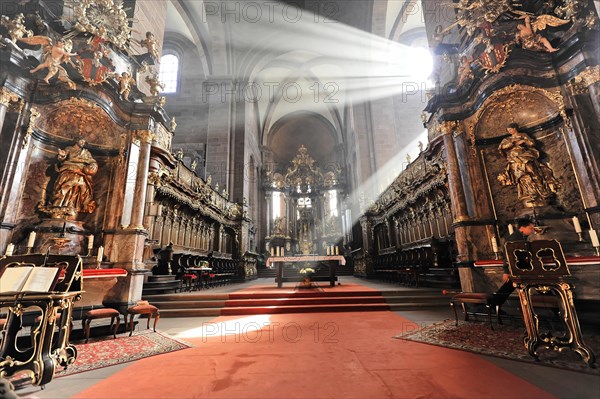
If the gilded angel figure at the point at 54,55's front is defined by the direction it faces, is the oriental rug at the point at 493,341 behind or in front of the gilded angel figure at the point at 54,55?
in front

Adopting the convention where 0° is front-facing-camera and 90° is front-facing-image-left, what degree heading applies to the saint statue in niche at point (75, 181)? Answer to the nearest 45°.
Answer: approximately 0°

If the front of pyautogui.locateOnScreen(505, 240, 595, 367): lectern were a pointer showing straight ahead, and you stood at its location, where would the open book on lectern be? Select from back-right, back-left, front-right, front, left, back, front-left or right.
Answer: front-right
